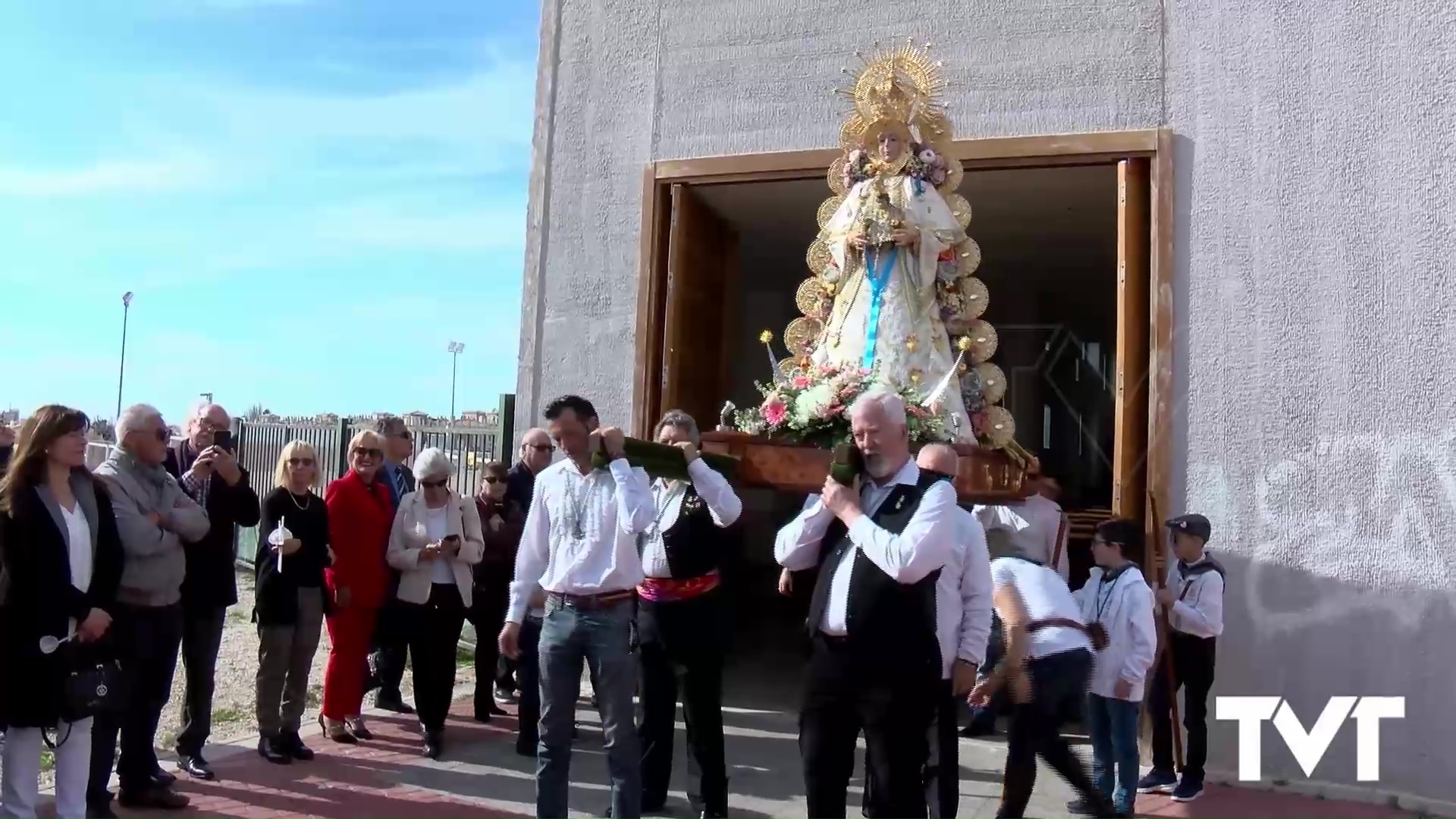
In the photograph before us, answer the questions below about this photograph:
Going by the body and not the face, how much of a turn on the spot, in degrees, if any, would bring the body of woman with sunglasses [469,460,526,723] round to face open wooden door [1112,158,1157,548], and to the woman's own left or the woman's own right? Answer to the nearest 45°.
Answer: approximately 90° to the woman's own left

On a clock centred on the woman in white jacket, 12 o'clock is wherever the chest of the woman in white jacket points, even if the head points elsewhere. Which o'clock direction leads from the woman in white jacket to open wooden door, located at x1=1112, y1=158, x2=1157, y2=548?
The open wooden door is roughly at 9 o'clock from the woman in white jacket.

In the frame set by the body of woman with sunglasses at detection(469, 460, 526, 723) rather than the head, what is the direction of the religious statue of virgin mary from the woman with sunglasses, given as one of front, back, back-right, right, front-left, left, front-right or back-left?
left

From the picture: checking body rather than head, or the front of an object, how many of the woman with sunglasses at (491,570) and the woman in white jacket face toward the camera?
2

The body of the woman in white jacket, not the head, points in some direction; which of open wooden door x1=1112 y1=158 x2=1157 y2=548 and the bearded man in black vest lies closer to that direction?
the bearded man in black vest

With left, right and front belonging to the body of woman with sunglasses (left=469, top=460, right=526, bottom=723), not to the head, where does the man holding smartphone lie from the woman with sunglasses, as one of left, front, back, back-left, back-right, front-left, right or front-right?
front-right

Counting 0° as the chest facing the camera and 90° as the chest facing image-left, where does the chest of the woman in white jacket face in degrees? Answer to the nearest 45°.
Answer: approximately 0°

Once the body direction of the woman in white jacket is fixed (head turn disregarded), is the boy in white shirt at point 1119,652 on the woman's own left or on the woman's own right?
on the woman's own left

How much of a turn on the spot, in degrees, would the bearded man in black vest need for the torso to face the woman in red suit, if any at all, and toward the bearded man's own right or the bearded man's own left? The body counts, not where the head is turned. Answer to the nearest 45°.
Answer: approximately 90° to the bearded man's own right
